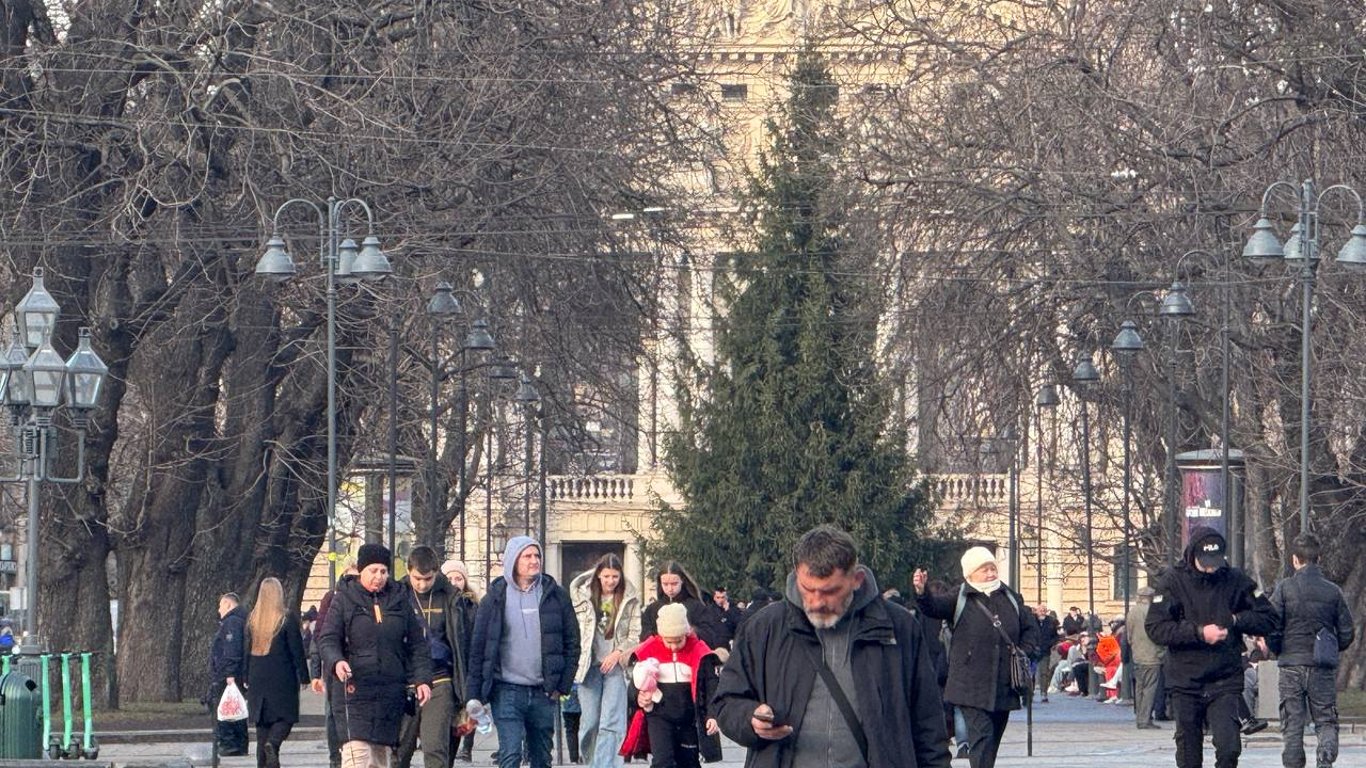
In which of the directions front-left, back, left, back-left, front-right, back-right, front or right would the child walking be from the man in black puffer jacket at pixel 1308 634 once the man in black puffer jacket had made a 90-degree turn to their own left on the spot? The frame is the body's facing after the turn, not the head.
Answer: front-left

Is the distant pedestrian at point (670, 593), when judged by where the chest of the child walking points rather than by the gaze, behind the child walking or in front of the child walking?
behind

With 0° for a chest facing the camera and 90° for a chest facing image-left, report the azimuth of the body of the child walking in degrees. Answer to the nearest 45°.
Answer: approximately 0°

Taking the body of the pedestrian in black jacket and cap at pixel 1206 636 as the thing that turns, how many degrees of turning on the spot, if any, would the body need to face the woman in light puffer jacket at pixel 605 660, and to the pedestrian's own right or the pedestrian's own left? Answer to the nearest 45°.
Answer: approximately 135° to the pedestrian's own right

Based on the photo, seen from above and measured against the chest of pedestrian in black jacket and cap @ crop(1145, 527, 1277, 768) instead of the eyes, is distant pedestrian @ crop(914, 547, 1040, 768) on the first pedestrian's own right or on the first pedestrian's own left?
on the first pedestrian's own right

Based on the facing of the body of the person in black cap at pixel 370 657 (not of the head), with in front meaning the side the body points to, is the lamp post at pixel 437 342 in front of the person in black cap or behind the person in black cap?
behind

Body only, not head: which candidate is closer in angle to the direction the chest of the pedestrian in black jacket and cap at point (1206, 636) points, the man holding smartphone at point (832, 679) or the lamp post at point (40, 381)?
the man holding smartphone

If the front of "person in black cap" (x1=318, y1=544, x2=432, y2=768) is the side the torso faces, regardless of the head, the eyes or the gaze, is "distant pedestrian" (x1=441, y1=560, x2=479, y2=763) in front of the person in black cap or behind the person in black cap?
behind

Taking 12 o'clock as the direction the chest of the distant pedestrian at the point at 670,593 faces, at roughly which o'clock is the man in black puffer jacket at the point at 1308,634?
The man in black puffer jacket is roughly at 9 o'clock from the distant pedestrian.

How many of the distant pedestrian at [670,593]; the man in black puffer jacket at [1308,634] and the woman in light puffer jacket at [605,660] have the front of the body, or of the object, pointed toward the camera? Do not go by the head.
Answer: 2
